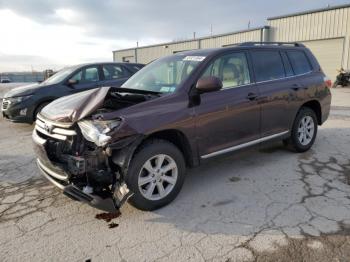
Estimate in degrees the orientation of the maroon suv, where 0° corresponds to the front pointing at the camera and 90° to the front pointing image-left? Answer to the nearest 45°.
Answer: approximately 45°

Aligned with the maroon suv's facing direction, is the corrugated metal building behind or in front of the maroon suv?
behind
